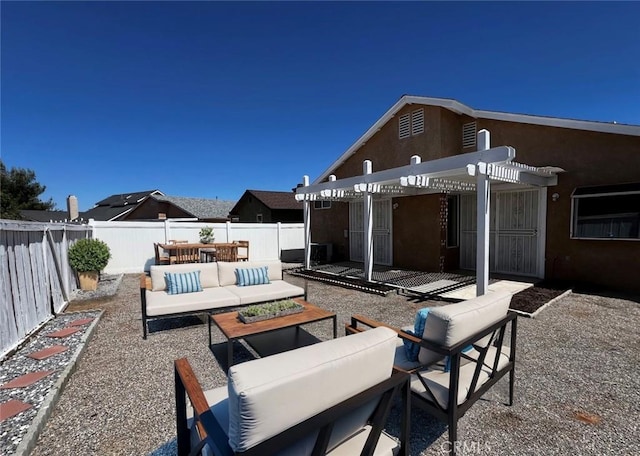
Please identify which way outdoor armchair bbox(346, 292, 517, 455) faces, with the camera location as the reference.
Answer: facing away from the viewer and to the left of the viewer

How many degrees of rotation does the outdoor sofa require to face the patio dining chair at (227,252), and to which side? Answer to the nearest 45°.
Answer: approximately 135° to its left

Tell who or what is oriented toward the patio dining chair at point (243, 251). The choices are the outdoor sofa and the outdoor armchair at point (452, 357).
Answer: the outdoor armchair

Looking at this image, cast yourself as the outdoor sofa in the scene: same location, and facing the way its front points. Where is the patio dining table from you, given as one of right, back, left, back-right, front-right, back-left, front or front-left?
back-left

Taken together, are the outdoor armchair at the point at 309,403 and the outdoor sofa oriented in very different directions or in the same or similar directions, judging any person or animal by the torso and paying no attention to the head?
very different directions

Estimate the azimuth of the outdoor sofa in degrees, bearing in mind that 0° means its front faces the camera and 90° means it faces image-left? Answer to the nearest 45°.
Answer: approximately 315°

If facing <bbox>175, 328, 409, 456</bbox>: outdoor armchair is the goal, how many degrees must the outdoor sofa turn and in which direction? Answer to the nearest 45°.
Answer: approximately 45° to its right

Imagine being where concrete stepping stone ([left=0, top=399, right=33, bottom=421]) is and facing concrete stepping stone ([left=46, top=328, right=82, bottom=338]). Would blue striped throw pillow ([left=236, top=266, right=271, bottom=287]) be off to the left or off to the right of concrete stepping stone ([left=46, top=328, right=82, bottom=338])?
right

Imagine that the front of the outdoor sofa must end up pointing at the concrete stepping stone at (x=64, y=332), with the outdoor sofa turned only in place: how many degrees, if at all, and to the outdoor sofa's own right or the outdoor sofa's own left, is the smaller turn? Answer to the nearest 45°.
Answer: approximately 135° to the outdoor sofa's own right

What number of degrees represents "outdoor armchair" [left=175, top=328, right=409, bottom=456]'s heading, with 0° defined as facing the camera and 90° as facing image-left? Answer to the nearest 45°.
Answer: approximately 135°
